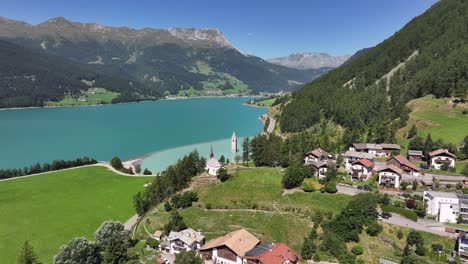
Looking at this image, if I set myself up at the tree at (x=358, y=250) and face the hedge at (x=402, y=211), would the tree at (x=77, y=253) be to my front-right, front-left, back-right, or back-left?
back-left

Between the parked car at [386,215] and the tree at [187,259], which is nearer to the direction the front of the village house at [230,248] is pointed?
the tree

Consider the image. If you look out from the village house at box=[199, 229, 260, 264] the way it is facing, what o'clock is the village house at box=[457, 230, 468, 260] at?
the village house at box=[457, 230, 468, 260] is roughly at 8 o'clock from the village house at box=[199, 229, 260, 264].

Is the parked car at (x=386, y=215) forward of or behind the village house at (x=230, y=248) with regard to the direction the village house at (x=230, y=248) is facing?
behind

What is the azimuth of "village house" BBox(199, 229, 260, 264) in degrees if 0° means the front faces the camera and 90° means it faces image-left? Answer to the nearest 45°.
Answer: approximately 45°

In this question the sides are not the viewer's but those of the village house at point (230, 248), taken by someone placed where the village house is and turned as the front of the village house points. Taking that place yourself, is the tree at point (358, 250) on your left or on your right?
on your left

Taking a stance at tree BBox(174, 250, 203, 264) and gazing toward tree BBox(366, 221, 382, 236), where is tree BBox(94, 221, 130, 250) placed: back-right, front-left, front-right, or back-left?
back-left

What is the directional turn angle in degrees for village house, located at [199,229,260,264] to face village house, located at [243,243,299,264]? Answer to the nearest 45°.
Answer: approximately 90° to its left

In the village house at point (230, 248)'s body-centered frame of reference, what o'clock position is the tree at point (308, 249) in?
The tree is roughly at 8 o'clock from the village house.

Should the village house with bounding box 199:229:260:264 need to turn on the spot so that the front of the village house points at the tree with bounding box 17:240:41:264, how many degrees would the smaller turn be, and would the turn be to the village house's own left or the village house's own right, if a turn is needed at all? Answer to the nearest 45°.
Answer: approximately 45° to the village house's own right

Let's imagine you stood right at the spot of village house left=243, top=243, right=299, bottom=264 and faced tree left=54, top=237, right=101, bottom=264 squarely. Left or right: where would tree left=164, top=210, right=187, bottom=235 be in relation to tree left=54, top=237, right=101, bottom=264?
right

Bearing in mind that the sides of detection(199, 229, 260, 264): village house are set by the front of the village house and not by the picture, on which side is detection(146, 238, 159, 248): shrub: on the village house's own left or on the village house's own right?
on the village house's own right

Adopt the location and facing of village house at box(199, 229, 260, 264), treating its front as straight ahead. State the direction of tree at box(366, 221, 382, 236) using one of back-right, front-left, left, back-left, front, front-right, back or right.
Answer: back-left

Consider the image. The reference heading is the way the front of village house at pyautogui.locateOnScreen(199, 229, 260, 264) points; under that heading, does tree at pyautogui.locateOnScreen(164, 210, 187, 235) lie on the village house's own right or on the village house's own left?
on the village house's own right
